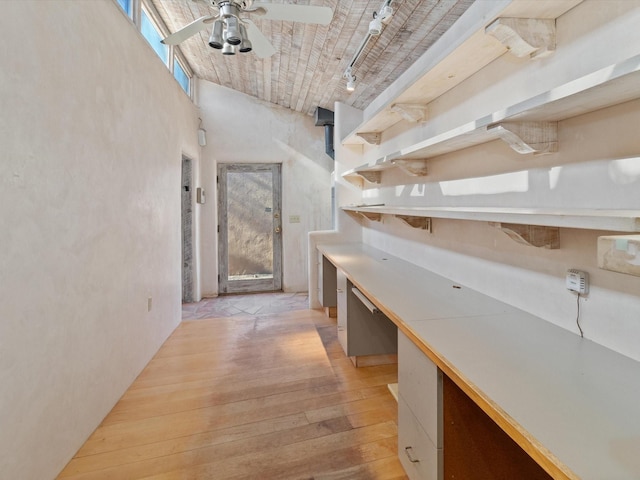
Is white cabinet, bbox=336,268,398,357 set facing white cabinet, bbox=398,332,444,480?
no

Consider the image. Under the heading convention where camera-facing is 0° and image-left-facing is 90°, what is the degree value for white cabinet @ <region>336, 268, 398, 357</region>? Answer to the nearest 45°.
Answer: approximately 90°

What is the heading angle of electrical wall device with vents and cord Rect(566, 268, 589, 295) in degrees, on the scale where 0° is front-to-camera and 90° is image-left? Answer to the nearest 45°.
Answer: approximately 45°

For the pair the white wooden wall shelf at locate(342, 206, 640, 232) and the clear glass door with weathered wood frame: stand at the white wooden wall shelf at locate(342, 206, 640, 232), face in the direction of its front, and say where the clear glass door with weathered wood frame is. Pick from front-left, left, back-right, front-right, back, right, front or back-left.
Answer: right

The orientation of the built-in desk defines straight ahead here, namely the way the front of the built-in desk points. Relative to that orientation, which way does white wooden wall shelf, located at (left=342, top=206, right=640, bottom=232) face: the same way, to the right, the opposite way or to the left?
the same way

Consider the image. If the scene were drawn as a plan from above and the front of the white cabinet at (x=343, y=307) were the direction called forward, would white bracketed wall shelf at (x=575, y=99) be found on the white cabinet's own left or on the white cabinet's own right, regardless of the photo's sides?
on the white cabinet's own left

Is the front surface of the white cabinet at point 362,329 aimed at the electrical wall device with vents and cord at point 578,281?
no

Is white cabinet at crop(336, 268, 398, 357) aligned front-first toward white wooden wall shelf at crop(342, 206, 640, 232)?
no

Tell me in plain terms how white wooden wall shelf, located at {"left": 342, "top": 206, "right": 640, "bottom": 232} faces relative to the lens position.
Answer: facing the viewer and to the left of the viewer

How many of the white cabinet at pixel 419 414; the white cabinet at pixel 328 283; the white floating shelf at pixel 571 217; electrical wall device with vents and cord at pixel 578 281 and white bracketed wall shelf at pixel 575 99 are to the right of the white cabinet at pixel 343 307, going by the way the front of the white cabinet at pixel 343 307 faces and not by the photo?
1
